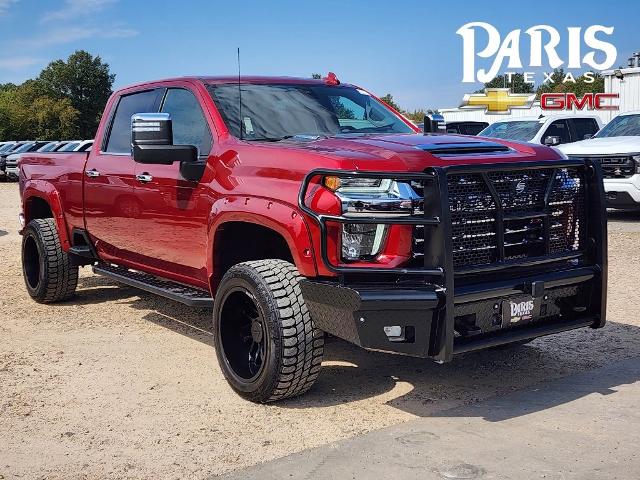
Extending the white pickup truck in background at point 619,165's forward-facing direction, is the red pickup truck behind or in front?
in front

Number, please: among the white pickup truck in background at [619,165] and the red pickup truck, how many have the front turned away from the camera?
0

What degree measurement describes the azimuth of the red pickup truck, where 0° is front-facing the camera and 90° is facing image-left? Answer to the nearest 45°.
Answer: approximately 315°

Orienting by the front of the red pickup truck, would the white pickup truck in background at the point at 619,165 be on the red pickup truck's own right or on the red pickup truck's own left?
on the red pickup truck's own left
